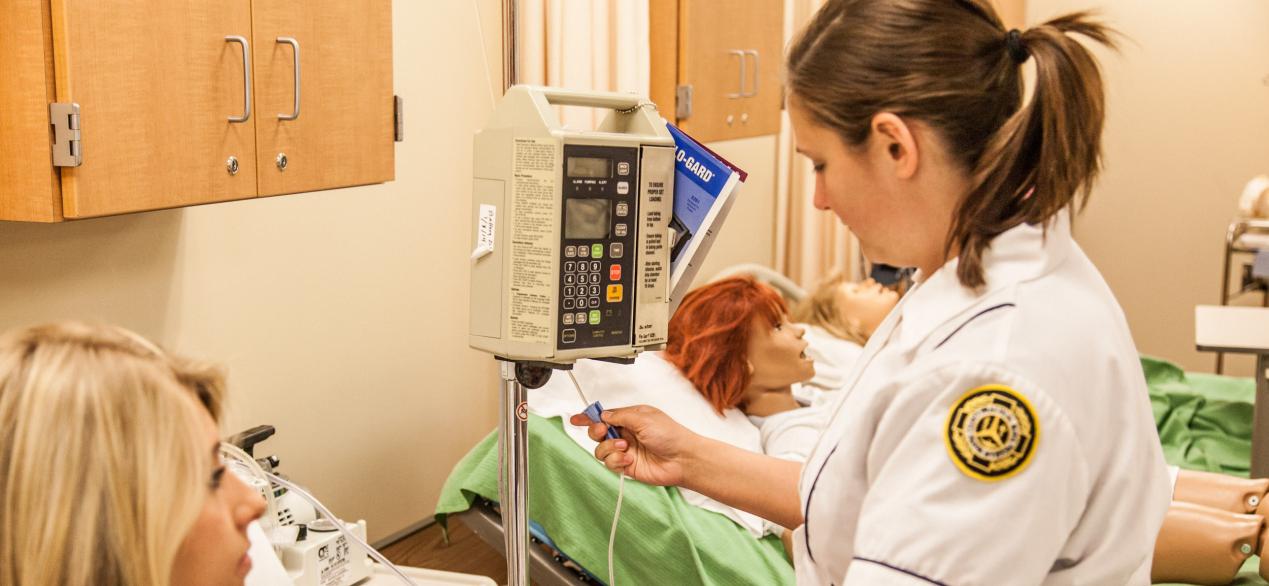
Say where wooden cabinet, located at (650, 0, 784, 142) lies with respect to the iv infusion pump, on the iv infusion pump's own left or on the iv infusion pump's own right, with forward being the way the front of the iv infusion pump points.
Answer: on the iv infusion pump's own left

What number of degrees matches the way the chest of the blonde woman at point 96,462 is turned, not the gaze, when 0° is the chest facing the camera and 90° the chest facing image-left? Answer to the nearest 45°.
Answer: approximately 270°

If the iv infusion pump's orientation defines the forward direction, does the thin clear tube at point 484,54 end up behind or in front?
behind

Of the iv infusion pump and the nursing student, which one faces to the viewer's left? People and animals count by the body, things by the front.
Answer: the nursing student

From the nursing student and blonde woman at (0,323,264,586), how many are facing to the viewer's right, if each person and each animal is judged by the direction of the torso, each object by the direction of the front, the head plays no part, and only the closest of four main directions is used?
1

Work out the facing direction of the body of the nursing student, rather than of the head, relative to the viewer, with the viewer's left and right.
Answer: facing to the left of the viewer

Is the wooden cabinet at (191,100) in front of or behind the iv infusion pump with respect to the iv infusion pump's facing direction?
behind

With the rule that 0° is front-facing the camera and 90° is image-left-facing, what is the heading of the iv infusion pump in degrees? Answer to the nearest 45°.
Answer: approximately 315°

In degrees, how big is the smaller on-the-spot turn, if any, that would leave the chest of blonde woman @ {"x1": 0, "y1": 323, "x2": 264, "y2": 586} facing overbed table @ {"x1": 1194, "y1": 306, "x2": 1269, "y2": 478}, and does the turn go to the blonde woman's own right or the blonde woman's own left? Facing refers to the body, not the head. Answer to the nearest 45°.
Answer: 0° — they already face it
